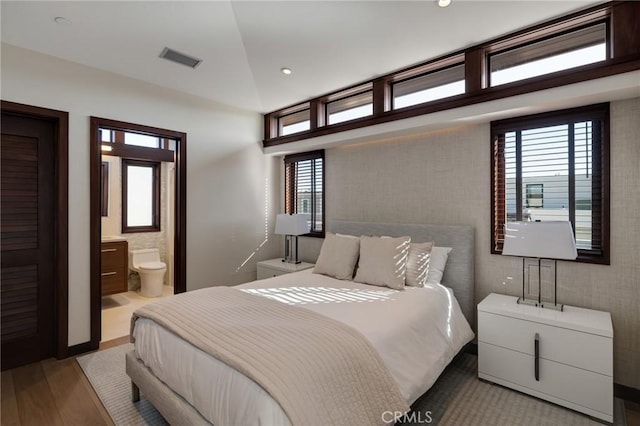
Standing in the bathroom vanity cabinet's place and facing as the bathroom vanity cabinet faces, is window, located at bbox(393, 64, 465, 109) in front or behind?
in front

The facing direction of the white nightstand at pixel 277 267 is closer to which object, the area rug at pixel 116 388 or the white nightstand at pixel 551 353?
the area rug

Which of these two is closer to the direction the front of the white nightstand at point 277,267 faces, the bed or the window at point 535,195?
the bed

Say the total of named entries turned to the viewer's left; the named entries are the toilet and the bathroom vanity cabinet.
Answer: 0

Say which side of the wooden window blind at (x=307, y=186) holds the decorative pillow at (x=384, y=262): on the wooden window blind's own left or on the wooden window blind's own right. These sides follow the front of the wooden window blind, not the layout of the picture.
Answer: on the wooden window blind's own left

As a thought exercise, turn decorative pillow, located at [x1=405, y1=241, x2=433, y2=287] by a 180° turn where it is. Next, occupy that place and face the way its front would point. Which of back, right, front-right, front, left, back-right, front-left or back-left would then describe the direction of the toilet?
back-left

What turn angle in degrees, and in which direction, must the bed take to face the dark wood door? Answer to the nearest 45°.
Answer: approximately 45° to its right

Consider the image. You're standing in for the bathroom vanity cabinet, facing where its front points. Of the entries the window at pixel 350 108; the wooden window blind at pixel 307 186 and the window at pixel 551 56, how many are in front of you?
3

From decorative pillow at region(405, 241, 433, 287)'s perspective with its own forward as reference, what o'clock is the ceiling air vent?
The ceiling air vent is roughly at 1 o'clock from the decorative pillow.

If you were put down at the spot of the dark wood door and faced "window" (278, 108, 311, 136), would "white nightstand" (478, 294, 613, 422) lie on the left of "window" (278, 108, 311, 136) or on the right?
right

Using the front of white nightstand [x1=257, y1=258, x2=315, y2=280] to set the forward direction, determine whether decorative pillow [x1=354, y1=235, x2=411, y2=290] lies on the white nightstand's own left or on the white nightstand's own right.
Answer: on the white nightstand's own left

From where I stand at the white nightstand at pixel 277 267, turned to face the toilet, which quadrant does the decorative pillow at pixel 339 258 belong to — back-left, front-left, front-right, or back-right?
back-left
